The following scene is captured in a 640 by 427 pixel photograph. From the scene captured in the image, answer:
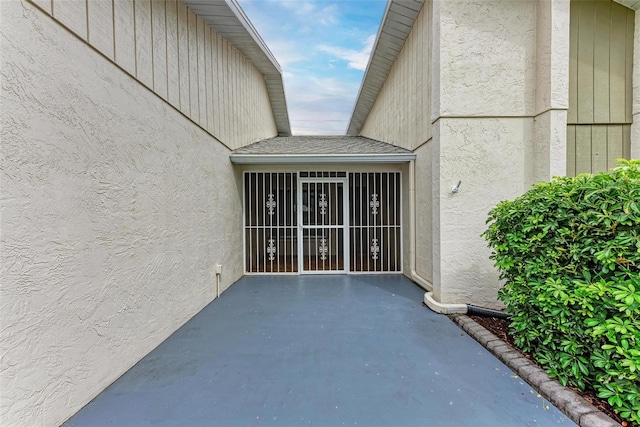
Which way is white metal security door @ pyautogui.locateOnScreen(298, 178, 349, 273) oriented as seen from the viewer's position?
toward the camera

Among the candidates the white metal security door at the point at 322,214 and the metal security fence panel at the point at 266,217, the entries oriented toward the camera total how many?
2

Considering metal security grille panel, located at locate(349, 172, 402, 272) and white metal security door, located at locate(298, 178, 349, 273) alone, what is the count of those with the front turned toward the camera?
2

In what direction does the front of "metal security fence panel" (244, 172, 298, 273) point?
toward the camera

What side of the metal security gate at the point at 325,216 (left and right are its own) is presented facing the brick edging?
front

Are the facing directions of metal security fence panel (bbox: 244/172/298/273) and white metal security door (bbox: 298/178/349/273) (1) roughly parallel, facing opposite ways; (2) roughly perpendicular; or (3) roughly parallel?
roughly parallel

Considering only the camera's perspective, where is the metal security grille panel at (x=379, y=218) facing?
facing the viewer

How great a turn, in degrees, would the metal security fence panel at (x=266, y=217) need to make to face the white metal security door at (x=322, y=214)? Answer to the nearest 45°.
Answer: approximately 90° to its left

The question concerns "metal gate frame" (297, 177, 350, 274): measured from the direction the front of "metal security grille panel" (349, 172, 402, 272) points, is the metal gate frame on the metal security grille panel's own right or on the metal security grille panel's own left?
on the metal security grille panel's own right

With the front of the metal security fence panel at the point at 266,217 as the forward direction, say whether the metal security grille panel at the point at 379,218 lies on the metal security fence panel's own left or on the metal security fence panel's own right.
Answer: on the metal security fence panel's own left

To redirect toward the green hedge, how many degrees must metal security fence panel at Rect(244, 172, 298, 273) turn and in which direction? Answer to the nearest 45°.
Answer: approximately 45° to its left

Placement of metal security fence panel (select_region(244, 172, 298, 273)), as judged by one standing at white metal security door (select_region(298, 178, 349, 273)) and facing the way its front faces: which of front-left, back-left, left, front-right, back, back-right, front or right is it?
right

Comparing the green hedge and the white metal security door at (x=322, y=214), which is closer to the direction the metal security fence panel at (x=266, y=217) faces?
the green hedge
